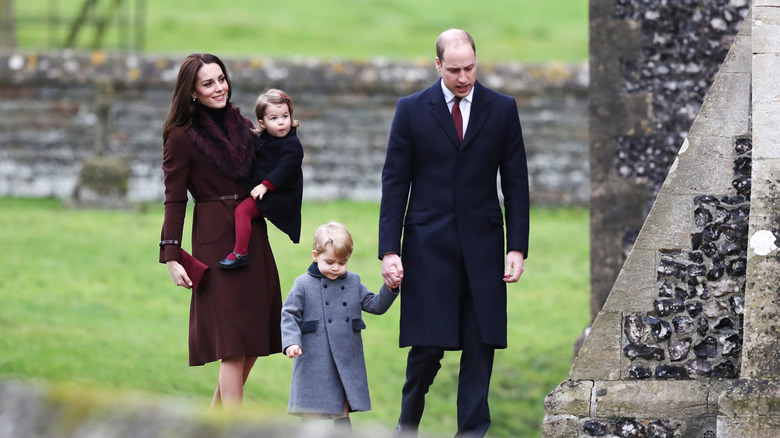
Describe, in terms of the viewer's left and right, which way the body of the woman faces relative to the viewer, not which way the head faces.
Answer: facing the viewer and to the right of the viewer

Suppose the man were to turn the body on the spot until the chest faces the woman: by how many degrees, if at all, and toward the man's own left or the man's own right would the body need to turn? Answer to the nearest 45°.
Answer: approximately 90° to the man's own right

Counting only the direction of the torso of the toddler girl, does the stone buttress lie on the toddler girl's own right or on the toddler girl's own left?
on the toddler girl's own left

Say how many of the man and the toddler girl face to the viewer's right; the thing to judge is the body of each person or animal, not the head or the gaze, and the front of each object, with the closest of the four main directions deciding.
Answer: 0

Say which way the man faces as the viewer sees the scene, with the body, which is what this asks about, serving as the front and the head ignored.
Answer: toward the camera

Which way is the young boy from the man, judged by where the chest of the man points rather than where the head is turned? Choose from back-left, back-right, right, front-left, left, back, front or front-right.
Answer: right

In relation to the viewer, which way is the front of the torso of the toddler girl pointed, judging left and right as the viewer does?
facing the viewer and to the left of the viewer

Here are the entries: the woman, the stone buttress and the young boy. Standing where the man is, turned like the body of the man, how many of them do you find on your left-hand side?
1

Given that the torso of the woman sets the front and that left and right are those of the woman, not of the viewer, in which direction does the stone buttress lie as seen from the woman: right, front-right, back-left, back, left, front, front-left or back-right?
front-left

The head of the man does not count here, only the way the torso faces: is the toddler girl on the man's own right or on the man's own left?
on the man's own right

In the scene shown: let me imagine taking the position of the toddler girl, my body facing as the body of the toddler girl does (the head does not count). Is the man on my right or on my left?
on my left

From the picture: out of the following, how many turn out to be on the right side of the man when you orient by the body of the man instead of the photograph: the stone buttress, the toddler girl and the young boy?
2

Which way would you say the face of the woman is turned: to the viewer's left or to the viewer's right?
to the viewer's right

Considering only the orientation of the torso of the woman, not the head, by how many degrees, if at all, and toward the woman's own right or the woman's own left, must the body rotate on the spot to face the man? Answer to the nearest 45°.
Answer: approximately 45° to the woman's own left
